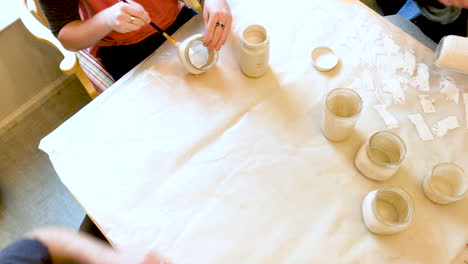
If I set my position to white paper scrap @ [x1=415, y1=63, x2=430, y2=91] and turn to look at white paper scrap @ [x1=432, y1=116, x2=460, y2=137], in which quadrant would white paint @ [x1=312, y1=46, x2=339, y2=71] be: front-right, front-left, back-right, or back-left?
back-right

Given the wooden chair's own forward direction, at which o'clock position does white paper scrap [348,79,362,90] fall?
The white paper scrap is roughly at 12 o'clock from the wooden chair.

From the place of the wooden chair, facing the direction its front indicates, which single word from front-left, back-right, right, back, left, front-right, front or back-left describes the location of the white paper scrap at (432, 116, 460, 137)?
front

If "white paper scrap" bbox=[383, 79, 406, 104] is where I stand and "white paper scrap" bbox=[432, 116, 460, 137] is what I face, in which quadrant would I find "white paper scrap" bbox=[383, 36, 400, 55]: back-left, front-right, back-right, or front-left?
back-left

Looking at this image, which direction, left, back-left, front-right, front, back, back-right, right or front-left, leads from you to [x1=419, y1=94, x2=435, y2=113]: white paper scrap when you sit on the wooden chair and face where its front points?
front

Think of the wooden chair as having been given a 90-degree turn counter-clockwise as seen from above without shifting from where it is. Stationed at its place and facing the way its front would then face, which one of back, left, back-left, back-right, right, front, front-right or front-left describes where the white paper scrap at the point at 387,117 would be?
right

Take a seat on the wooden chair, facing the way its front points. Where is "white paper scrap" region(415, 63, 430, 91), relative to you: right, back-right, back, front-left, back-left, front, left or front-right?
front

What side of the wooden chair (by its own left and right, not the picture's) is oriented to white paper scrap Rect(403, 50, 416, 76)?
front

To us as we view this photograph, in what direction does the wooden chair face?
facing the viewer and to the right of the viewer

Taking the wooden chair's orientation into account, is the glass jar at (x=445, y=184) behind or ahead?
ahead

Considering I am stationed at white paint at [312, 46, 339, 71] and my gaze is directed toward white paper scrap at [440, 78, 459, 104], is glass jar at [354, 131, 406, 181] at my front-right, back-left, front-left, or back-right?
front-right

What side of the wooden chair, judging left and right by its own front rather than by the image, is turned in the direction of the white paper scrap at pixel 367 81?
front

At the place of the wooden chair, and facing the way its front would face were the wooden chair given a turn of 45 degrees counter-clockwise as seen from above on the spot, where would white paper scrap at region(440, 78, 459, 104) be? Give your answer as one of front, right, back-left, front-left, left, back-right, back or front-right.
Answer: front-right

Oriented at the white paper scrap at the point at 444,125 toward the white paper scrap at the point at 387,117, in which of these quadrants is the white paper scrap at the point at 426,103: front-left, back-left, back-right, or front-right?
front-right

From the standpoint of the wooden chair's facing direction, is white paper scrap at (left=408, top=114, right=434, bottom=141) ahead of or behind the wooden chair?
ahead
